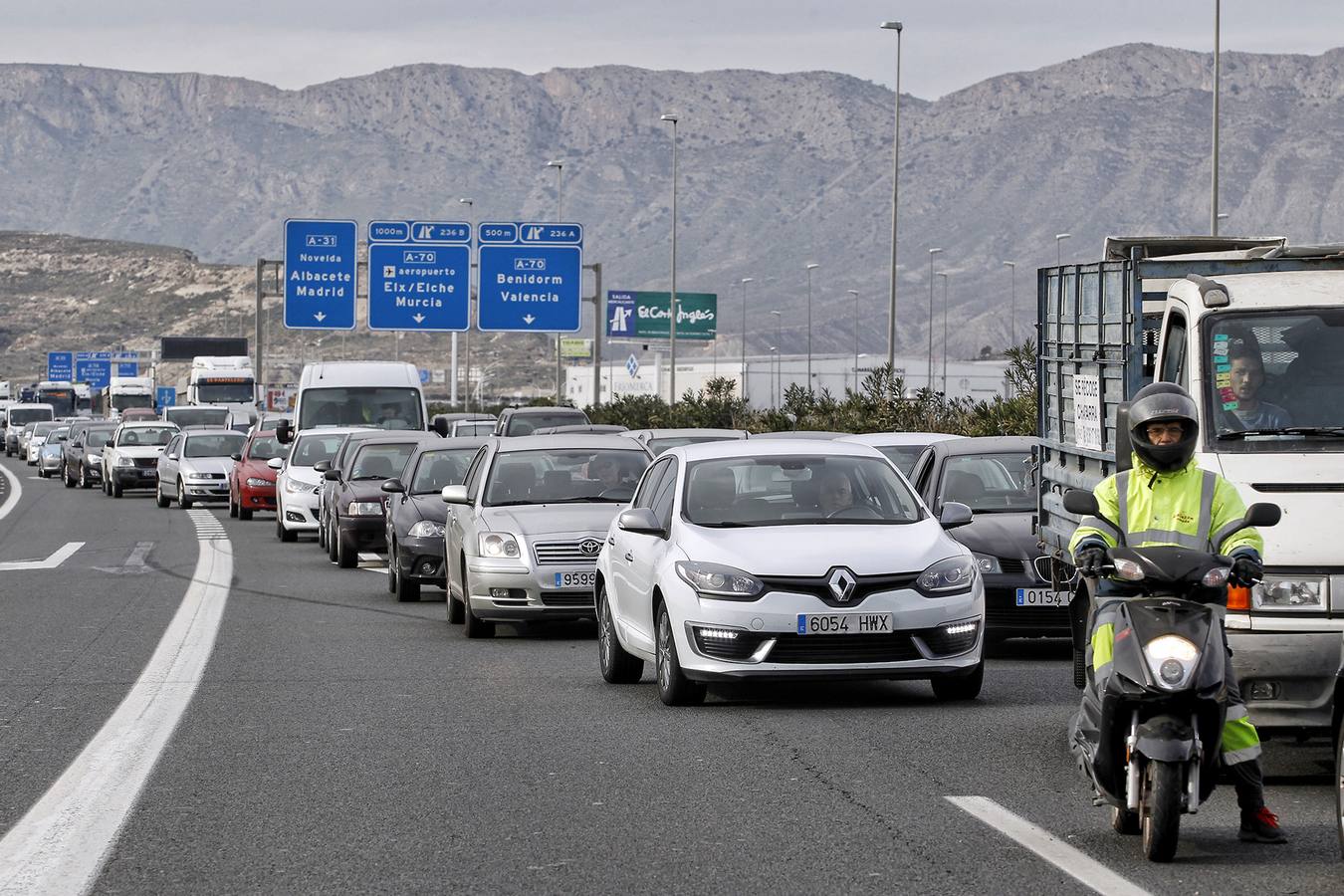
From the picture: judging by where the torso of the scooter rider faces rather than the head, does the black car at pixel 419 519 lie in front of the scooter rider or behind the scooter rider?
behind

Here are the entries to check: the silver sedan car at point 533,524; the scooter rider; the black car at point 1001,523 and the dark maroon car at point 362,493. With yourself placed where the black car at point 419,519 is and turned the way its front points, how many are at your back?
1

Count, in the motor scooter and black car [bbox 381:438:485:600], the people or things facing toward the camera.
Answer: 2

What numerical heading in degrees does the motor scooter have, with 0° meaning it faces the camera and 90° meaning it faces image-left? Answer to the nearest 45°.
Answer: approximately 0°

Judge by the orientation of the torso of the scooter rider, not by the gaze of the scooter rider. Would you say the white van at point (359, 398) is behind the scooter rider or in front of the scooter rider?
behind

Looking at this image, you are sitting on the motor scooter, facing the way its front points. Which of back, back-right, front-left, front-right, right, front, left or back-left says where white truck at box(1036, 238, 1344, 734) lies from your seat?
back

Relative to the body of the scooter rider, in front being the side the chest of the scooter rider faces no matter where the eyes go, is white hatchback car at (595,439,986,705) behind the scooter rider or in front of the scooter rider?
behind

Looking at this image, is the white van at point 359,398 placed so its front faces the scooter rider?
yes

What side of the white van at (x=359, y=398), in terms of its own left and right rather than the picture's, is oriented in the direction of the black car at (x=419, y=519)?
front

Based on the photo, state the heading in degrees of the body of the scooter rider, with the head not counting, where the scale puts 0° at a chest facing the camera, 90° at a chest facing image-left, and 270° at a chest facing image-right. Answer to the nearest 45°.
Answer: approximately 0°

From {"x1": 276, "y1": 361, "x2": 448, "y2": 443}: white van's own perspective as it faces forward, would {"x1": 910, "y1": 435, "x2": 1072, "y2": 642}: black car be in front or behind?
in front

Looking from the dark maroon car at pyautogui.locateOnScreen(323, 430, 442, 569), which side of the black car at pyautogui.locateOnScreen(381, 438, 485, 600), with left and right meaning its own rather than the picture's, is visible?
back
